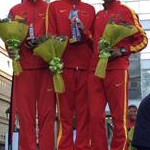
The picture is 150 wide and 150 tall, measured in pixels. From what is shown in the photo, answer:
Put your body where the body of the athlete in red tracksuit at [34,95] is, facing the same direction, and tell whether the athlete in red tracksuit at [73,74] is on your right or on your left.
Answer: on your left

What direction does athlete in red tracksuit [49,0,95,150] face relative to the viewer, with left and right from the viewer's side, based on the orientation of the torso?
facing the viewer

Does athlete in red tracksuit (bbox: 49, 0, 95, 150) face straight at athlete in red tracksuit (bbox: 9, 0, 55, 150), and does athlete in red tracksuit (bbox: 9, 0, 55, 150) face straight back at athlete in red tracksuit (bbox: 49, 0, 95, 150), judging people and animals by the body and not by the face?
no

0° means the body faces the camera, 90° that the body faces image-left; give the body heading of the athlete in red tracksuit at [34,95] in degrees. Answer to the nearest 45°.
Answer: approximately 0°

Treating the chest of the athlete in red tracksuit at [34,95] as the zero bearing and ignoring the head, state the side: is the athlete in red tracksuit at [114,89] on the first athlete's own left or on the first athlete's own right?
on the first athlete's own left

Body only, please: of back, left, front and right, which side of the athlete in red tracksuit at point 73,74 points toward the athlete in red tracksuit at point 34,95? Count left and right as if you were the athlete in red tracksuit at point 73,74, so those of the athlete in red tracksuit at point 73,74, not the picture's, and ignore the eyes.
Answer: right

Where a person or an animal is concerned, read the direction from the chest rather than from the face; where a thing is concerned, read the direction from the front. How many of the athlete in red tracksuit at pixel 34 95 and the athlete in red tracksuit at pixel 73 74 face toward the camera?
2

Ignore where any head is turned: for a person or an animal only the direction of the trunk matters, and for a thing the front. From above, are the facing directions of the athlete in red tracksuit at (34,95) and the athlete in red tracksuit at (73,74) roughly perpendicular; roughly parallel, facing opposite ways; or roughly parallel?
roughly parallel

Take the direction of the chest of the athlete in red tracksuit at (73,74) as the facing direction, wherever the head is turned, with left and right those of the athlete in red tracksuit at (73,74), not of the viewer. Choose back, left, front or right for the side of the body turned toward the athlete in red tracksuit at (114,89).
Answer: left
